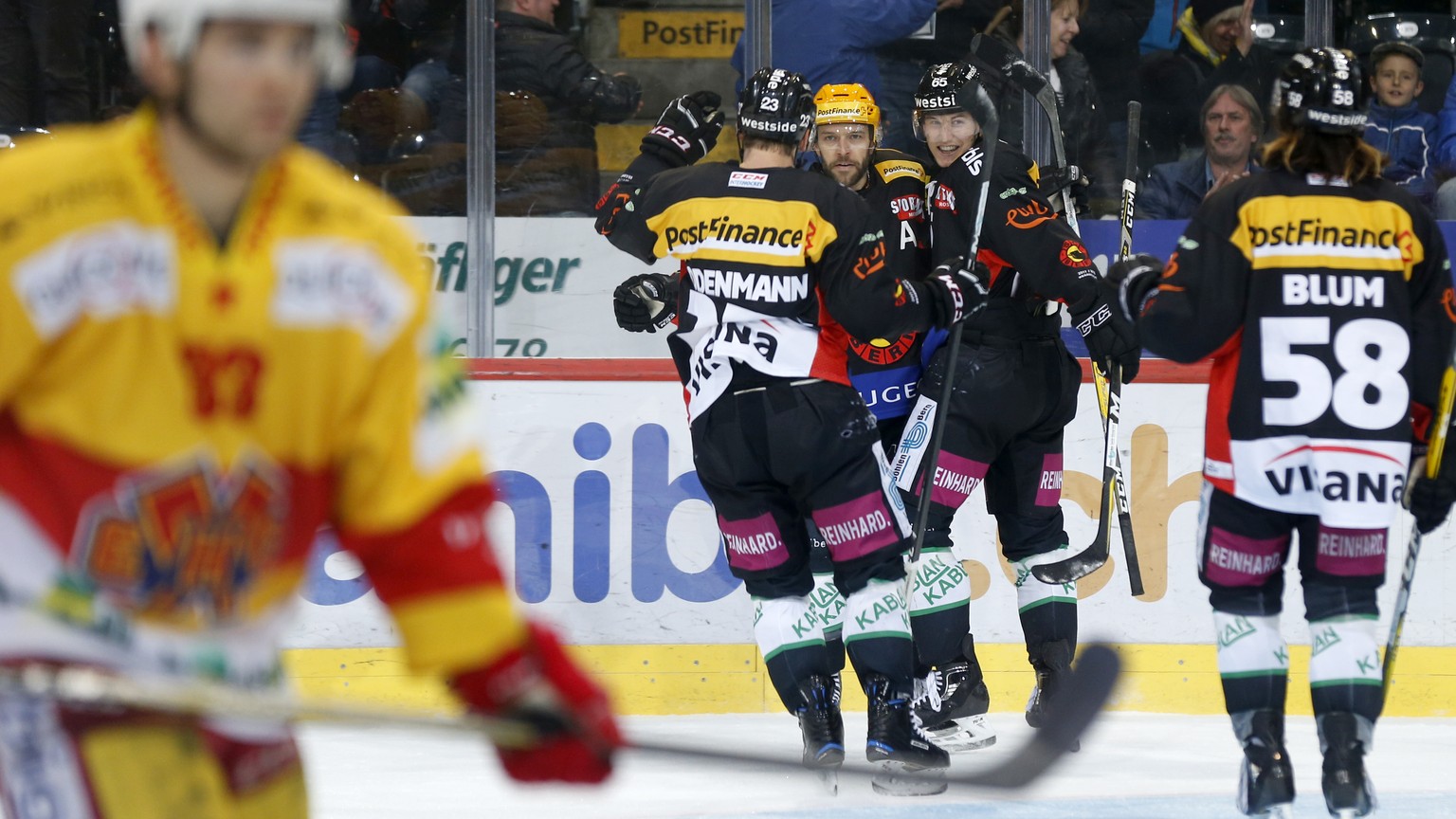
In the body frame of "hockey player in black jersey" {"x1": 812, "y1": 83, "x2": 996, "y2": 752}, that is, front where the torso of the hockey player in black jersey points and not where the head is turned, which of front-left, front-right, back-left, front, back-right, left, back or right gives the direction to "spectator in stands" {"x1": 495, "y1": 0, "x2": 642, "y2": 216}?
back-right

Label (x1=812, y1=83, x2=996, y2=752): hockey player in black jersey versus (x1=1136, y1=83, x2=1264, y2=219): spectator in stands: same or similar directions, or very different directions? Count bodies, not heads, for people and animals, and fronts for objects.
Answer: same or similar directions

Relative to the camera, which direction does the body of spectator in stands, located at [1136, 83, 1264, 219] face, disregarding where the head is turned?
toward the camera

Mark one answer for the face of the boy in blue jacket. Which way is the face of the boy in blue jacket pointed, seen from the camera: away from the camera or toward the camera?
toward the camera

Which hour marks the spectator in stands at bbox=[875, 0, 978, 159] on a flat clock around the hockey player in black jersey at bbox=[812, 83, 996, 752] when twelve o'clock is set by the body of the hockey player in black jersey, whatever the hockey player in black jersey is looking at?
The spectator in stands is roughly at 6 o'clock from the hockey player in black jersey.

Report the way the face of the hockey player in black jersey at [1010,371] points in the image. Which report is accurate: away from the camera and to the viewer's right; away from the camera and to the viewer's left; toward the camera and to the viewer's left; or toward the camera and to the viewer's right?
toward the camera and to the viewer's left

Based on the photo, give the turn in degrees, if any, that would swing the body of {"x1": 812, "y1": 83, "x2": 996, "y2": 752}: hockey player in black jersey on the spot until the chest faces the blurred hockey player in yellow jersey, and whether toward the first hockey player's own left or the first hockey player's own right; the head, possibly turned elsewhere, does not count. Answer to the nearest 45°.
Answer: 0° — they already face them

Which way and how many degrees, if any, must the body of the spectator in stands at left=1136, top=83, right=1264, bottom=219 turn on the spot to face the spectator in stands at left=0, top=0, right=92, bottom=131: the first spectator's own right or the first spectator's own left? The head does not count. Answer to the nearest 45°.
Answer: approximately 90° to the first spectator's own right

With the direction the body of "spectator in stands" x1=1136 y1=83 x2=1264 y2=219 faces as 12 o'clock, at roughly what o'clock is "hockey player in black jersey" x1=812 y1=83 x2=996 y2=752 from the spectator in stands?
The hockey player in black jersey is roughly at 1 o'clock from the spectator in stands.

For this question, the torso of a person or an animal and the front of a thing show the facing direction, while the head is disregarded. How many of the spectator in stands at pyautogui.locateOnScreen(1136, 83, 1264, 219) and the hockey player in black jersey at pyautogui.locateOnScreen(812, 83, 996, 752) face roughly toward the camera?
2

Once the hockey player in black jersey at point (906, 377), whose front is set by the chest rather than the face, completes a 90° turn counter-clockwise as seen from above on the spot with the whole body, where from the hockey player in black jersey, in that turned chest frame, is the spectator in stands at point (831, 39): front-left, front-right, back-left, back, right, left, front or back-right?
left

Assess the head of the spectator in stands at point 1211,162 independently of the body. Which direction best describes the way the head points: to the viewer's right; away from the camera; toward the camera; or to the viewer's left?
toward the camera

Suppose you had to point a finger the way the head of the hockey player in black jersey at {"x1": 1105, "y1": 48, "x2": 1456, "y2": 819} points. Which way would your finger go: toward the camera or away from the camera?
away from the camera
